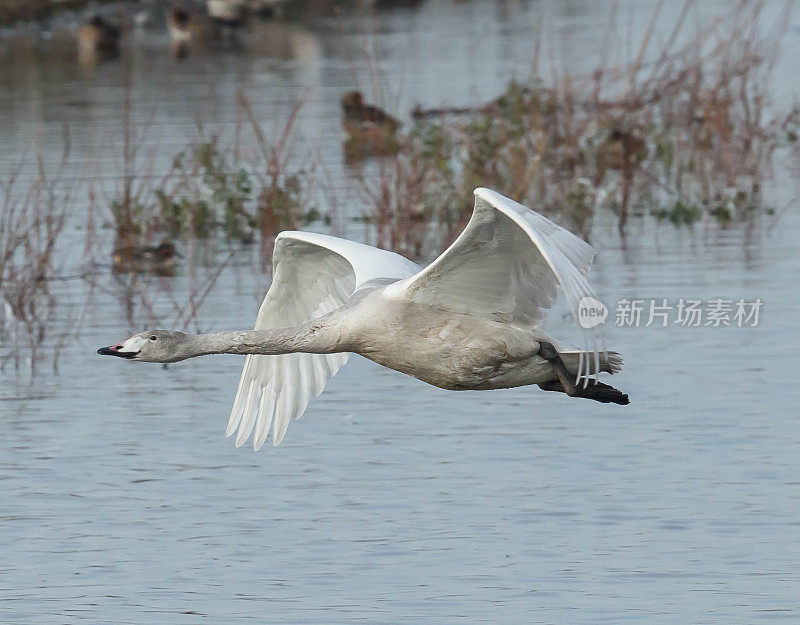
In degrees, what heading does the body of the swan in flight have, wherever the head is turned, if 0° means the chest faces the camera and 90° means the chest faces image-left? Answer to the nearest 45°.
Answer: approximately 90°
